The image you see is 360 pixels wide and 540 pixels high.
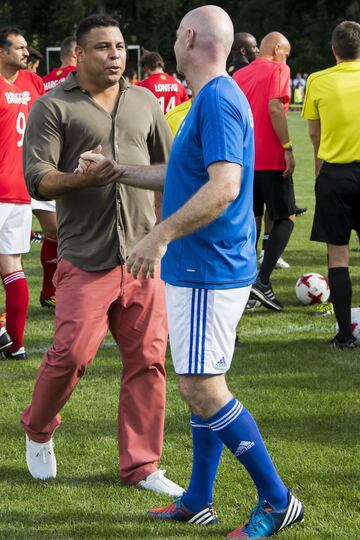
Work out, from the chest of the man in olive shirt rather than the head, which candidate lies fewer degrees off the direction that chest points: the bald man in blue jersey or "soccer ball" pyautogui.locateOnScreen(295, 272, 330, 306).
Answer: the bald man in blue jersey

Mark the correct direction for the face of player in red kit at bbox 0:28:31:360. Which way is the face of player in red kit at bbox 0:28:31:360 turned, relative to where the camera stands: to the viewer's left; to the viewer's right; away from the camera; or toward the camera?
to the viewer's right

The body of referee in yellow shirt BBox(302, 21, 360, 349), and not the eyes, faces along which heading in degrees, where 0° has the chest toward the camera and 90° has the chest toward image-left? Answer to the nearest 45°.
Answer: approximately 180°

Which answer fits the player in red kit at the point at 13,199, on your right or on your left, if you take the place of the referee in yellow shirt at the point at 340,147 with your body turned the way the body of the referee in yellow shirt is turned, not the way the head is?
on your left

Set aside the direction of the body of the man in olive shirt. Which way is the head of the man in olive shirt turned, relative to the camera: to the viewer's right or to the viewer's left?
to the viewer's right

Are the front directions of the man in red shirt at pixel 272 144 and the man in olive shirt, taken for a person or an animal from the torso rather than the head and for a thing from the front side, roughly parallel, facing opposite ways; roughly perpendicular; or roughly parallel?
roughly perpendicular

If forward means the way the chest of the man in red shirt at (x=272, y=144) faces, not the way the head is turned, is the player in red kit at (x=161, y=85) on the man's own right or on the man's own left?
on the man's own left

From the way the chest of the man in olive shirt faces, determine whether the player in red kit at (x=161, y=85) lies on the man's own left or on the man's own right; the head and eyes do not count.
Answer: on the man's own left

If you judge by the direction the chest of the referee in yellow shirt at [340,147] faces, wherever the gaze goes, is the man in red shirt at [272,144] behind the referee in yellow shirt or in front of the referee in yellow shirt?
in front

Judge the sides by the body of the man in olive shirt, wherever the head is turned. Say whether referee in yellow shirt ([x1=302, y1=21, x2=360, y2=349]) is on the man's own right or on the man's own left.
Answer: on the man's own left

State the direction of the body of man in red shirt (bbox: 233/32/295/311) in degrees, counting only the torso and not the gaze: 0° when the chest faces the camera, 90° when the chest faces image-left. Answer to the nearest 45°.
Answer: approximately 225°
